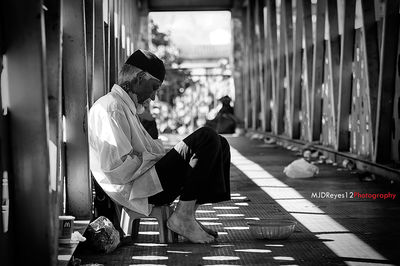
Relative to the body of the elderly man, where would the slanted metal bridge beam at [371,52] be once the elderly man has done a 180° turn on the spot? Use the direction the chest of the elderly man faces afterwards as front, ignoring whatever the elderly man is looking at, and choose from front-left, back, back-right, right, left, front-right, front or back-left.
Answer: back-right

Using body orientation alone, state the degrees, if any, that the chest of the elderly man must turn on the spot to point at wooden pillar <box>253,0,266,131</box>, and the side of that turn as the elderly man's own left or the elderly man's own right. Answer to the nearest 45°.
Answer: approximately 90° to the elderly man's own left

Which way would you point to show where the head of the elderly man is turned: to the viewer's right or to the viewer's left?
to the viewer's right

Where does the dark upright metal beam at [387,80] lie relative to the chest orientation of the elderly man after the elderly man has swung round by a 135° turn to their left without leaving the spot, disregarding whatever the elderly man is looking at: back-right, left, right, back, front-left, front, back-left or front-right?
right

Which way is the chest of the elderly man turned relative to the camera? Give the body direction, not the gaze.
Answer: to the viewer's right
